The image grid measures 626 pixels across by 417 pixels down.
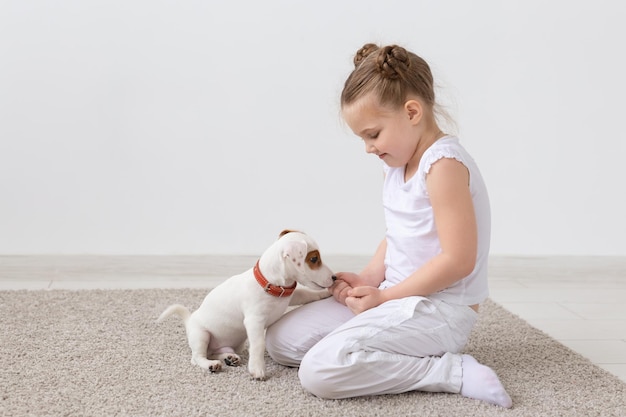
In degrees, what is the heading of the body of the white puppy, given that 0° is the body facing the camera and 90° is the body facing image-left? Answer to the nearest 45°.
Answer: approximately 270°
